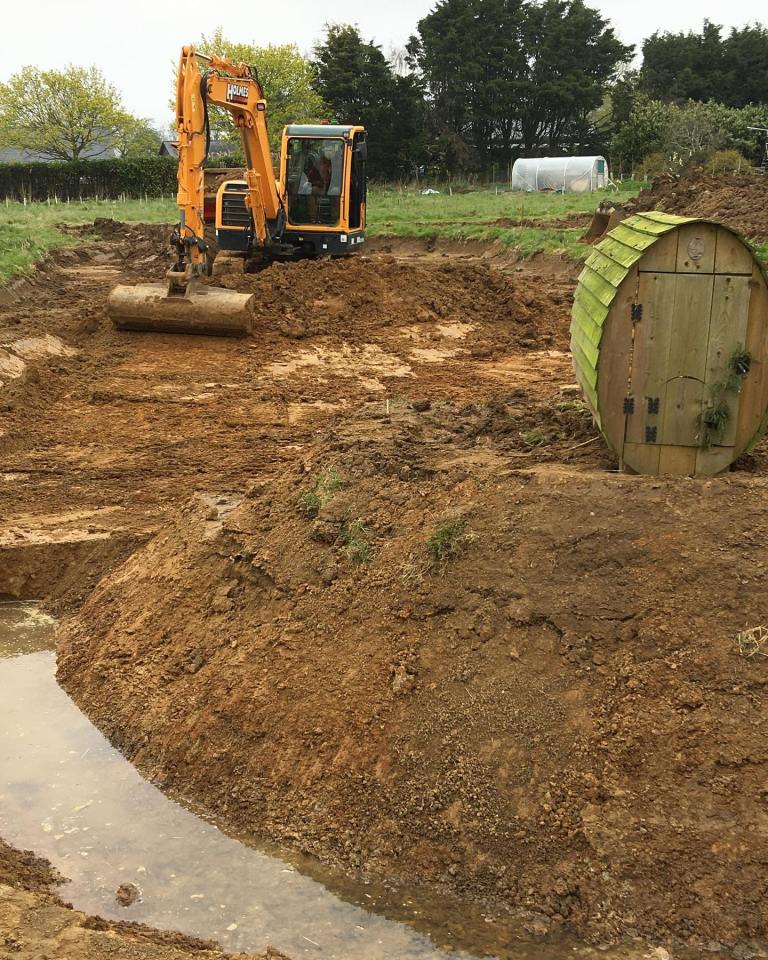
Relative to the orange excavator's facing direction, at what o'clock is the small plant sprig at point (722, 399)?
The small plant sprig is roughly at 10 o'clock from the orange excavator.

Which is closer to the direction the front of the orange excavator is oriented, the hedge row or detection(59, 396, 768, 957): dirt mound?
the dirt mound

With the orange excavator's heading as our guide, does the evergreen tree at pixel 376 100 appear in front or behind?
behind

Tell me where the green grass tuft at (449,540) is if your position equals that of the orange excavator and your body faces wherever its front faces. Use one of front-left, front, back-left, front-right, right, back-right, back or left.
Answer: front-left

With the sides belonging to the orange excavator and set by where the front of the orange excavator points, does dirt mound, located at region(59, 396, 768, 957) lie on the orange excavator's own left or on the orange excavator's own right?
on the orange excavator's own left

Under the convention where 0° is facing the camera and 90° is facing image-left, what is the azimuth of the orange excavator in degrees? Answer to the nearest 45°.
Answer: approximately 45°

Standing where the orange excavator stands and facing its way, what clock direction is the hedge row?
The hedge row is roughly at 4 o'clock from the orange excavator.
